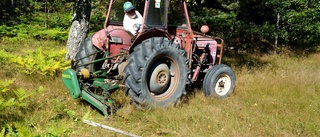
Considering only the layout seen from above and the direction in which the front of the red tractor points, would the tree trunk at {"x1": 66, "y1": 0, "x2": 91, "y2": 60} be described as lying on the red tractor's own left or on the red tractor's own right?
on the red tractor's own left

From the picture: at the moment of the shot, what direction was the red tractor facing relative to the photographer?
facing away from the viewer and to the right of the viewer

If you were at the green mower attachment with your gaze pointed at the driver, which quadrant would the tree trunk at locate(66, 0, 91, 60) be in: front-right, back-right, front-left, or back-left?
front-left
